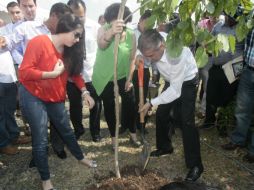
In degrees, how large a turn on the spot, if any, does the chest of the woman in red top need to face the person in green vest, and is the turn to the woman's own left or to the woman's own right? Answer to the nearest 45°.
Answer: approximately 90° to the woman's own left

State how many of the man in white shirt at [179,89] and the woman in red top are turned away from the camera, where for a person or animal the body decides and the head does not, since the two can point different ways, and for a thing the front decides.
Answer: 0

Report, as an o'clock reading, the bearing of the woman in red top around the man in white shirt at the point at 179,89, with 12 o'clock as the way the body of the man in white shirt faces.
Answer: The woman in red top is roughly at 1 o'clock from the man in white shirt.

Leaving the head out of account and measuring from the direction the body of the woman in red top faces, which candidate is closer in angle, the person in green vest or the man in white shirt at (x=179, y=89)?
the man in white shirt

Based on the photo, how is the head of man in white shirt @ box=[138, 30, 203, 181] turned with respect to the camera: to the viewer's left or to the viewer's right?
to the viewer's left

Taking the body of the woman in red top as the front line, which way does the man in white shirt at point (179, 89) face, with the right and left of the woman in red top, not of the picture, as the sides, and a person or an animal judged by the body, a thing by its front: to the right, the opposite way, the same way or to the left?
to the right

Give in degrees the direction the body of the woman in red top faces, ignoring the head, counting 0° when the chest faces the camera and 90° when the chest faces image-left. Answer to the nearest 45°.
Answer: approximately 315°

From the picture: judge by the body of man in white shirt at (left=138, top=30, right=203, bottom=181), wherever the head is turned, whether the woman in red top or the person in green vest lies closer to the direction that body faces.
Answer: the woman in red top

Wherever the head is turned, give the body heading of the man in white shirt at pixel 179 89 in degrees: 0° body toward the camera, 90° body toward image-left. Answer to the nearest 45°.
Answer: approximately 45°
